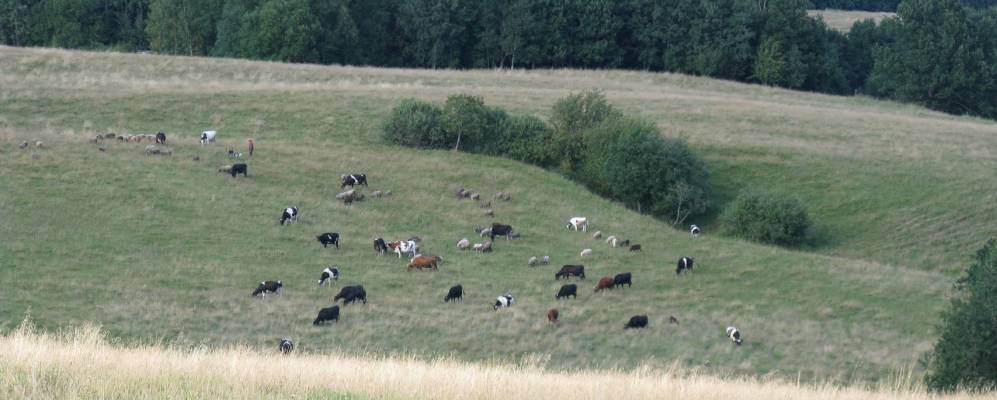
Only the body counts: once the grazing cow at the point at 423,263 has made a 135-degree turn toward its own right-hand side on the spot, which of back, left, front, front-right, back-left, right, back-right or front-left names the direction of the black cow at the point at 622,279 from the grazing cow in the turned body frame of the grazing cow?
front-right

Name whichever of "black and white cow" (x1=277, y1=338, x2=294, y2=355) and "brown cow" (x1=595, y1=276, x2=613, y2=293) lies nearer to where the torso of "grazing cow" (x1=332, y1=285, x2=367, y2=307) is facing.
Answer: the black and white cow

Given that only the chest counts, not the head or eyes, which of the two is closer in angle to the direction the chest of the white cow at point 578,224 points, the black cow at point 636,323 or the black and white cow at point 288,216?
the black and white cow

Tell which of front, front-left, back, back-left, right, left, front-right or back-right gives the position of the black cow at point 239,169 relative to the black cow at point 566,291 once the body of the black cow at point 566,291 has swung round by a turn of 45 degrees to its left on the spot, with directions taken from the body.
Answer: right

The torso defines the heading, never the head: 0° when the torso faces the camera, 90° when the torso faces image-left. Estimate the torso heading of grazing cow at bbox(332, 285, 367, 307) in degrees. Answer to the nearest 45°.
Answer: approximately 90°

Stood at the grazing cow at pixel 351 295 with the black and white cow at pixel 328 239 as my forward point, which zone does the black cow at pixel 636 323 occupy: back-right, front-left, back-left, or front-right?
back-right

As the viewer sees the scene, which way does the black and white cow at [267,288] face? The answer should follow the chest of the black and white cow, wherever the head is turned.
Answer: to the viewer's left

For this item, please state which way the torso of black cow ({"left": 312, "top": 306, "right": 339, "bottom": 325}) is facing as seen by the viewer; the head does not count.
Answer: to the viewer's left

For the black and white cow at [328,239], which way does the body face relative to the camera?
to the viewer's left

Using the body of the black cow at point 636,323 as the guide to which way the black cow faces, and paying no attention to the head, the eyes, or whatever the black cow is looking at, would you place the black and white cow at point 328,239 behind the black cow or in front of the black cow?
in front

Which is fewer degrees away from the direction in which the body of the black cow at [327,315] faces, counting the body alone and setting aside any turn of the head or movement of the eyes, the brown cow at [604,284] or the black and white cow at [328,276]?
the black and white cow

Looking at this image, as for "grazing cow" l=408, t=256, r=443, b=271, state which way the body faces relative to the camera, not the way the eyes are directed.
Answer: to the viewer's left

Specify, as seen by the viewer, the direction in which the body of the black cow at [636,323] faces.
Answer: to the viewer's left

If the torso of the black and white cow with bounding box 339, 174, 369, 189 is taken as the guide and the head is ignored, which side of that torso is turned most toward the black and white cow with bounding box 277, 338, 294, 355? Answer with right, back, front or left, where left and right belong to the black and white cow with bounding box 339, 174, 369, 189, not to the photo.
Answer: left

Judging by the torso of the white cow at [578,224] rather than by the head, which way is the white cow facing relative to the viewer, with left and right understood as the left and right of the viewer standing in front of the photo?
facing to the left of the viewer
